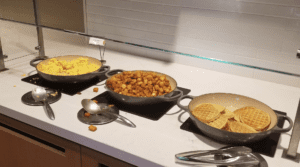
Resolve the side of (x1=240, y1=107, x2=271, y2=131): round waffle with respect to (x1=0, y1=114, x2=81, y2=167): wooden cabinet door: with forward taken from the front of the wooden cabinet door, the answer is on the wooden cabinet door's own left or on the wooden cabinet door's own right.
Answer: on the wooden cabinet door's own left

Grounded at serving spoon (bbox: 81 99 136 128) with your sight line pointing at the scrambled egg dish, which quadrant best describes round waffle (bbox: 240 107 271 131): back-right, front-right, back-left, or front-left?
back-right

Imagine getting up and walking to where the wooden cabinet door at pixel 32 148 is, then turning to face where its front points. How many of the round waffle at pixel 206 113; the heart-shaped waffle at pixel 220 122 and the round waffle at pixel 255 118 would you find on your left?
3

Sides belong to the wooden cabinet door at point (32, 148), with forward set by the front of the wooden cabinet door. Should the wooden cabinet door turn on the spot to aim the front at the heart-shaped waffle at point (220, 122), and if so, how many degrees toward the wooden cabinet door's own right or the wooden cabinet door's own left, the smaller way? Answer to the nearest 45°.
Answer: approximately 90° to the wooden cabinet door's own left

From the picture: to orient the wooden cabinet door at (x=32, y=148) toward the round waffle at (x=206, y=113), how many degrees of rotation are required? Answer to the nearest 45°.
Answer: approximately 90° to its left

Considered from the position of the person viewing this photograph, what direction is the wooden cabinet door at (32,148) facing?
facing the viewer and to the left of the viewer

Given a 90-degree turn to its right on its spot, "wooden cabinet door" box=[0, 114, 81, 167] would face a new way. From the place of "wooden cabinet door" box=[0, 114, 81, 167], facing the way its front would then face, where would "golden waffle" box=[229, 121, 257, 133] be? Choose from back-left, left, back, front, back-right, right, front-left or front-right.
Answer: back
